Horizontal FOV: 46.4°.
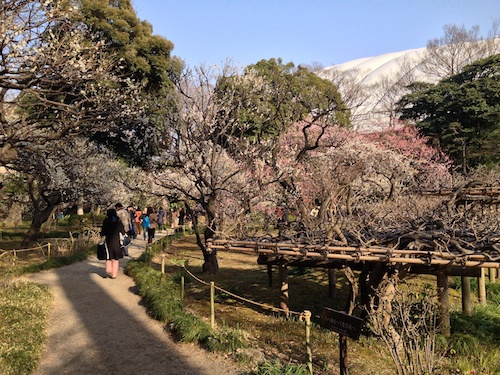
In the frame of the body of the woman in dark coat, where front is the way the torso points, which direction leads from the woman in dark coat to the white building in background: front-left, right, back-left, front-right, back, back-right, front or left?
front-right

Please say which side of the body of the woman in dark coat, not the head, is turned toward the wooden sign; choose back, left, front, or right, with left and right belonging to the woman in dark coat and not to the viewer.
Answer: back

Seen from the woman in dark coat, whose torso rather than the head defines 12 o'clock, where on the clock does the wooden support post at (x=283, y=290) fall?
The wooden support post is roughly at 4 o'clock from the woman in dark coat.

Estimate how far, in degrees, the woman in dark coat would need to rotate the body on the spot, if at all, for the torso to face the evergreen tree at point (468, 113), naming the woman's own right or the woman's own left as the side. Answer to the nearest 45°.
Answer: approximately 45° to the woman's own right

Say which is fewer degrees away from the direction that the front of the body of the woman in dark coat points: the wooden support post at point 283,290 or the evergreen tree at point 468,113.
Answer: the evergreen tree

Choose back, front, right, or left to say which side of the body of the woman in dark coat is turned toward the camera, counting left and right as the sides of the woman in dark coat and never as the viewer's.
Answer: back

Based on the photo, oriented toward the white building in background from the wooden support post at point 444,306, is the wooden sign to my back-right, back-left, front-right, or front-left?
back-left

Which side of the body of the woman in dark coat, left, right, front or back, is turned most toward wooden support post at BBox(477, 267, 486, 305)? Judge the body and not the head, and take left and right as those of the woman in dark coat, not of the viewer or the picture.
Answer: right

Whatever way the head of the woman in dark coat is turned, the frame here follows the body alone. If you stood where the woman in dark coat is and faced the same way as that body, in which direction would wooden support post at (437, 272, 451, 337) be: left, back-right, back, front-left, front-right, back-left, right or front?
back-right

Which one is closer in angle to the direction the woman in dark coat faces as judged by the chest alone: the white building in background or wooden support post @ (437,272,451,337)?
the white building in background
